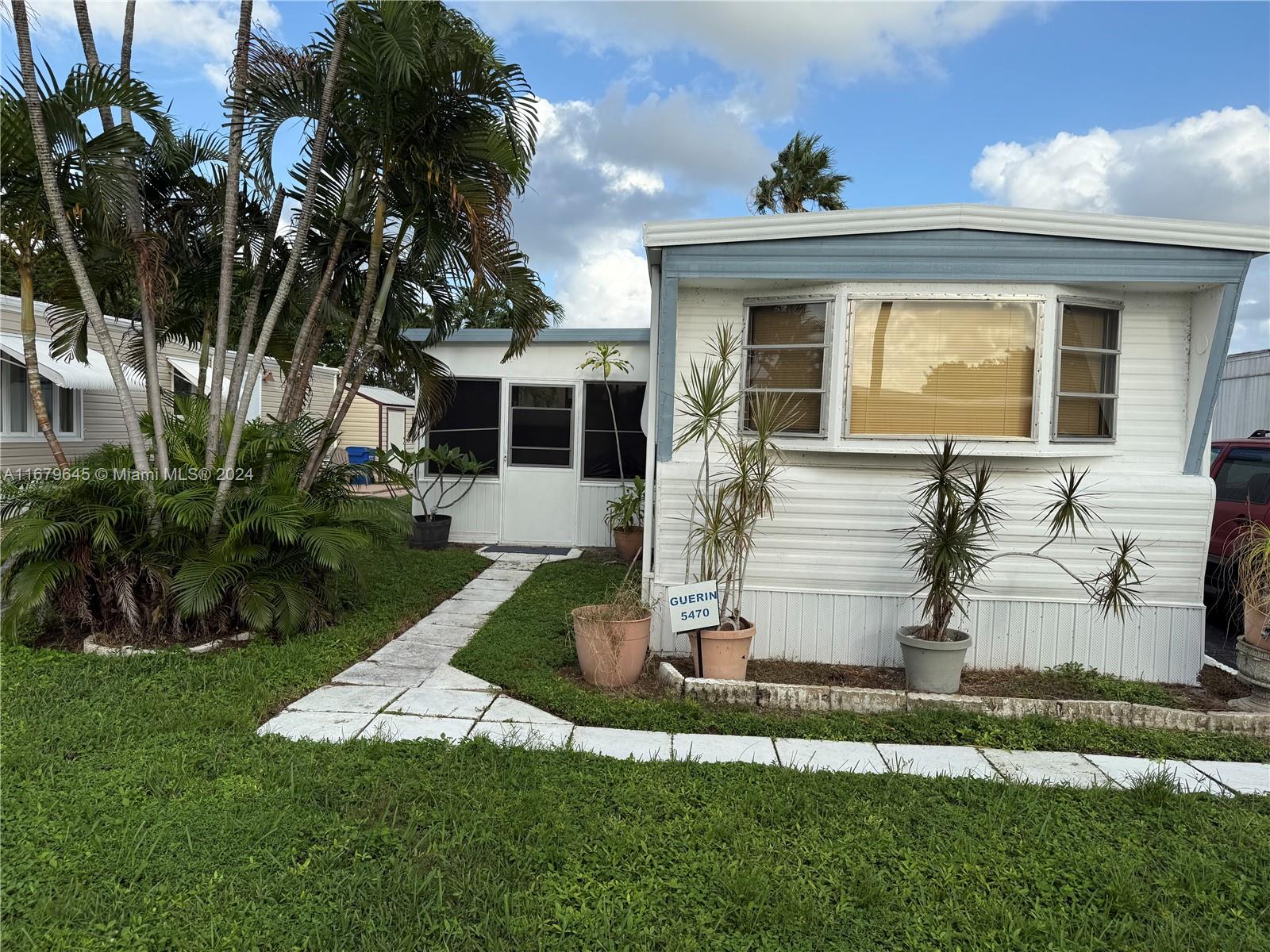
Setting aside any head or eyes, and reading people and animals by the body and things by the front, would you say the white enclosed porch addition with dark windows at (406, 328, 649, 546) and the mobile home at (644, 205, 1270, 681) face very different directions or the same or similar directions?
same or similar directions

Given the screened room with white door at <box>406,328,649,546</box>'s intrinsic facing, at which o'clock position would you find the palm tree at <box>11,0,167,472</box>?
The palm tree is roughly at 1 o'clock from the screened room with white door.

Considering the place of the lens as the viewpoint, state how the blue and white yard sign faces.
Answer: facing the viewer

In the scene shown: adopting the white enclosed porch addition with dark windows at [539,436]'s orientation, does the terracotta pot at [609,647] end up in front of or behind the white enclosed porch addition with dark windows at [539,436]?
in front

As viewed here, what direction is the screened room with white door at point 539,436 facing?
toward the camera

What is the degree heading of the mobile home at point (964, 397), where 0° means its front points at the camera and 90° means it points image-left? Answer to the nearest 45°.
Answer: approximately 0°

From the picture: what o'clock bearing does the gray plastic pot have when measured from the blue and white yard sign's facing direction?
The gray plastic pot is roughly at 9 o'clock from the blue and white yard sign.

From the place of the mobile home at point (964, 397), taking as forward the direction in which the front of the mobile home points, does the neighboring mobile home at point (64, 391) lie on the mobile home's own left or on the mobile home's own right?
on the mobile home's own right

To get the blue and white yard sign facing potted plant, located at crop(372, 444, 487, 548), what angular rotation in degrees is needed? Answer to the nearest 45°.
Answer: approximately 135° to its right

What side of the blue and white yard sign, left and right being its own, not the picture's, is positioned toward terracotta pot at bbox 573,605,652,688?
right

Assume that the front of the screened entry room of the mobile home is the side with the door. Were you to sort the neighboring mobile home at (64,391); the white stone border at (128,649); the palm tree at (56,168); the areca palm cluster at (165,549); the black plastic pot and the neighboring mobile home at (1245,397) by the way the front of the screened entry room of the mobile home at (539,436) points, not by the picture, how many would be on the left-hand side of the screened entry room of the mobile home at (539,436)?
1

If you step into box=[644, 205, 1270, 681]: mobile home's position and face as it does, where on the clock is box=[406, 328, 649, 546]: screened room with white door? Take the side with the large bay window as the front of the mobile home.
The screened room with white door is roughly at 4 o'clock from the mobile home.

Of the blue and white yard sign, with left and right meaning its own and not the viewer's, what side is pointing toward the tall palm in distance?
back

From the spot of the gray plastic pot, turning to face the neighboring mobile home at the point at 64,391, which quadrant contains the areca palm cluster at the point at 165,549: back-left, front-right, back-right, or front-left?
front-left

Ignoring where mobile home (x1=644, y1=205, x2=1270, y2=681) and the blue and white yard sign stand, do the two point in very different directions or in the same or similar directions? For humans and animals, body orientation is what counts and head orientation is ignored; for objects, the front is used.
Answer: same or similar directions

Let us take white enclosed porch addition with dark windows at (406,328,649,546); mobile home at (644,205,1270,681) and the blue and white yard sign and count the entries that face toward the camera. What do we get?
3
